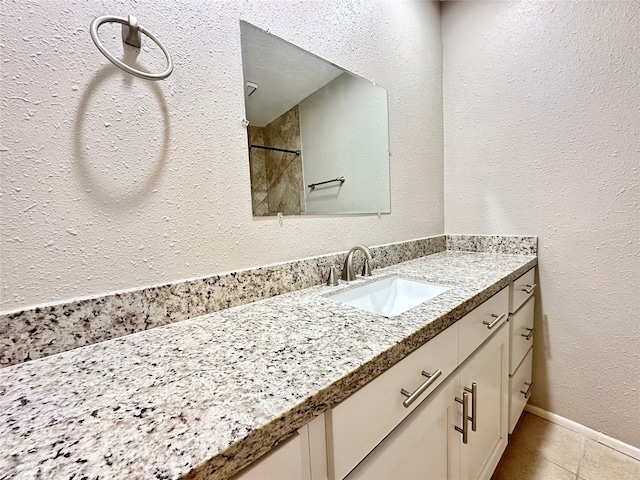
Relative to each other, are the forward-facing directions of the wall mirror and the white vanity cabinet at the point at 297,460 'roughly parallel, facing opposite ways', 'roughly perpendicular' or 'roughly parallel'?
roughly parallel

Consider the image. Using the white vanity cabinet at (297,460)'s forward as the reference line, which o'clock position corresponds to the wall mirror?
The wall mirror is roughly at 8 o'clock from the white vanity cabinet.

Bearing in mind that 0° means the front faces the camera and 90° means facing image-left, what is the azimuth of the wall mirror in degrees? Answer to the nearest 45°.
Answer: approximately 315°

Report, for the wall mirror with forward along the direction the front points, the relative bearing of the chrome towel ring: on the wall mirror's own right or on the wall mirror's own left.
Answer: on the wall mirror's own right

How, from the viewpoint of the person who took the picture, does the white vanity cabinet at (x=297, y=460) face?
facing the viewer and to the right of the viewer

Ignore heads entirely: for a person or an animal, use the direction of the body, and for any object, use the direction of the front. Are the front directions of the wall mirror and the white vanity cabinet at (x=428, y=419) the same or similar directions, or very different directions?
same or similar directions
